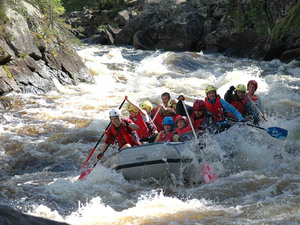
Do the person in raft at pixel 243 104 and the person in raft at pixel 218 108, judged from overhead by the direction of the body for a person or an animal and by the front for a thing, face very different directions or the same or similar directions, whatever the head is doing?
same or similar directions

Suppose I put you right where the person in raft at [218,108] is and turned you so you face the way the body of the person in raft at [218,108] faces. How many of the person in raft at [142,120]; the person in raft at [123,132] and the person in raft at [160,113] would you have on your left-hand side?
0

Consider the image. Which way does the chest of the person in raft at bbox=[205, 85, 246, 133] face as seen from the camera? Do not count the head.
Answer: toward the camera

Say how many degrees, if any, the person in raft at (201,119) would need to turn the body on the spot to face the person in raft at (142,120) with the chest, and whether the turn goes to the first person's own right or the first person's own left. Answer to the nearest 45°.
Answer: approximately 90° to the first person's own right

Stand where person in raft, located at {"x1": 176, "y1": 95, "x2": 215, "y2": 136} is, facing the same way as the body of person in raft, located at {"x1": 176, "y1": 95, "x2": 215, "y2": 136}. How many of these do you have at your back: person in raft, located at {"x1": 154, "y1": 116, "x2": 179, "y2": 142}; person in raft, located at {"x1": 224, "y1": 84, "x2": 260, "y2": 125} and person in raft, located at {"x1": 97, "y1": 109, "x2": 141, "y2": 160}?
1

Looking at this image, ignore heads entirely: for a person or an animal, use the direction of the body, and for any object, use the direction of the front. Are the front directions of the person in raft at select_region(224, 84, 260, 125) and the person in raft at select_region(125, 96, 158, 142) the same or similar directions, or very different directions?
same or similar directions

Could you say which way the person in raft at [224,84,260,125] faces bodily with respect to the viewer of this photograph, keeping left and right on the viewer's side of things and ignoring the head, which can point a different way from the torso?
facing the viewer

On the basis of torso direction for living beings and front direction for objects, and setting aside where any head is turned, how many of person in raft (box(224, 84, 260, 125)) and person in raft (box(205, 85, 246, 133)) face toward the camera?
2

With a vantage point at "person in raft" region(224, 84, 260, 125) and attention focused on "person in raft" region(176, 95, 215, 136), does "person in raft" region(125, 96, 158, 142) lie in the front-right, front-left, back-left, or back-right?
front-right

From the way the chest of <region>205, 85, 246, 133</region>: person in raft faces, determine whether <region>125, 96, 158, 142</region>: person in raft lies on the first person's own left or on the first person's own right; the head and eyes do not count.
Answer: on the first person's own right

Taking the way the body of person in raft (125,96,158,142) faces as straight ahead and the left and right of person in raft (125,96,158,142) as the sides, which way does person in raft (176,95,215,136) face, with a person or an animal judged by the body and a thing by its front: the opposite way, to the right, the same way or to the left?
the same way

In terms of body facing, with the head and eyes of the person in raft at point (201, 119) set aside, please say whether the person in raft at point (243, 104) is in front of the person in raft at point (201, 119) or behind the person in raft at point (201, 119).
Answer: behind

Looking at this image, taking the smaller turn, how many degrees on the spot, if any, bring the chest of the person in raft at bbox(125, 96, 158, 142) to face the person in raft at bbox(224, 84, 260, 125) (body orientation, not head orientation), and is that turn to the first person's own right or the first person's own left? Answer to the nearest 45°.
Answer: approximately 135° to the first person's own left

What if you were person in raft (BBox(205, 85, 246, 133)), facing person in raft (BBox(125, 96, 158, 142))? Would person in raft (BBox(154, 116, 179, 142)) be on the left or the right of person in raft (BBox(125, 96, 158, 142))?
left

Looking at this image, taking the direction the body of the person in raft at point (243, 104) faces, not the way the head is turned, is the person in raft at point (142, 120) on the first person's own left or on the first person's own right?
on the first person's own right

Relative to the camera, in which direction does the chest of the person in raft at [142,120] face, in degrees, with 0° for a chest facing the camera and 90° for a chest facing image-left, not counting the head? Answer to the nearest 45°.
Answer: approximately 45°
